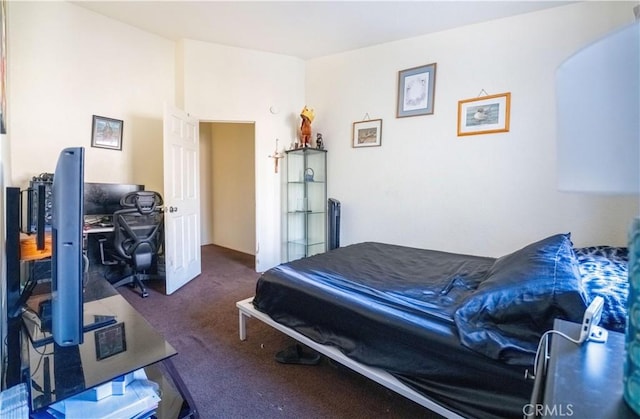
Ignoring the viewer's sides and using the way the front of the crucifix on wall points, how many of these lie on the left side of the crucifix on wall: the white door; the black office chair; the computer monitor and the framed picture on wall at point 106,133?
0

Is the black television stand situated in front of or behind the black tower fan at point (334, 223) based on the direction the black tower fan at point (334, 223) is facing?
in front

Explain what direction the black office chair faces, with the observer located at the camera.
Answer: facing away from the viewer and to the left of the viewer

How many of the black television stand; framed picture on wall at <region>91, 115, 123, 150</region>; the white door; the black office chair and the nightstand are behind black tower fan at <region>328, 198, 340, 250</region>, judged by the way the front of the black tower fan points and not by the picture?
0

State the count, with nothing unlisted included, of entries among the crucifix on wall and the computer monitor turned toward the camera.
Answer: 2

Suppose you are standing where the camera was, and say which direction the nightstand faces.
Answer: facing to the left of the viewer

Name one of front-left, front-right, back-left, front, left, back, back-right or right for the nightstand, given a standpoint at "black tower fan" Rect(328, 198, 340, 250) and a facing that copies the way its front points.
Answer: front-left

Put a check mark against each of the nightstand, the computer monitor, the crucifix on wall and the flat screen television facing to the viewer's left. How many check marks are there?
1

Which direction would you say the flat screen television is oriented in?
to the viewer's right

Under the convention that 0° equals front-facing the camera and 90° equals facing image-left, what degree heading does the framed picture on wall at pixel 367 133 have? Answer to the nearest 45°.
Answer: approximately 45°
